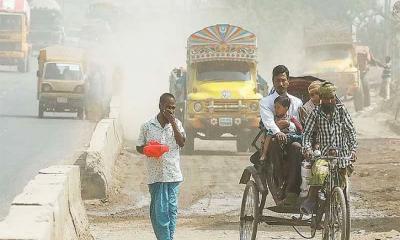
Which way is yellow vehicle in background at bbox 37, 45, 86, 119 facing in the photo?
toward the camera

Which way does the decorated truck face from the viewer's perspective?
toward the camera

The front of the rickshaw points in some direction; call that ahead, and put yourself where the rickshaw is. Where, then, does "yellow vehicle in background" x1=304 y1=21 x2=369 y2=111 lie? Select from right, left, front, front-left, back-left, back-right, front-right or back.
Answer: back-left

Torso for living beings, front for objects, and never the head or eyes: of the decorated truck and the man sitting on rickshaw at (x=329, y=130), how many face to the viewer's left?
0

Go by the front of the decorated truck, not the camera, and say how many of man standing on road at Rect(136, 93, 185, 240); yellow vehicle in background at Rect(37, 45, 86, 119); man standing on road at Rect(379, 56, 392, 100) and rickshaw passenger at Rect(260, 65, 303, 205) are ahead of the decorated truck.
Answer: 2

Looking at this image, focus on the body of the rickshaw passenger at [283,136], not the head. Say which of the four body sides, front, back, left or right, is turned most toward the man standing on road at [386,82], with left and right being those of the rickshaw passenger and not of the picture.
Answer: back

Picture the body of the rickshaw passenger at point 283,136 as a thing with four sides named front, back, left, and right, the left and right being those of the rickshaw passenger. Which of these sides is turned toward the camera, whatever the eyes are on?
front
